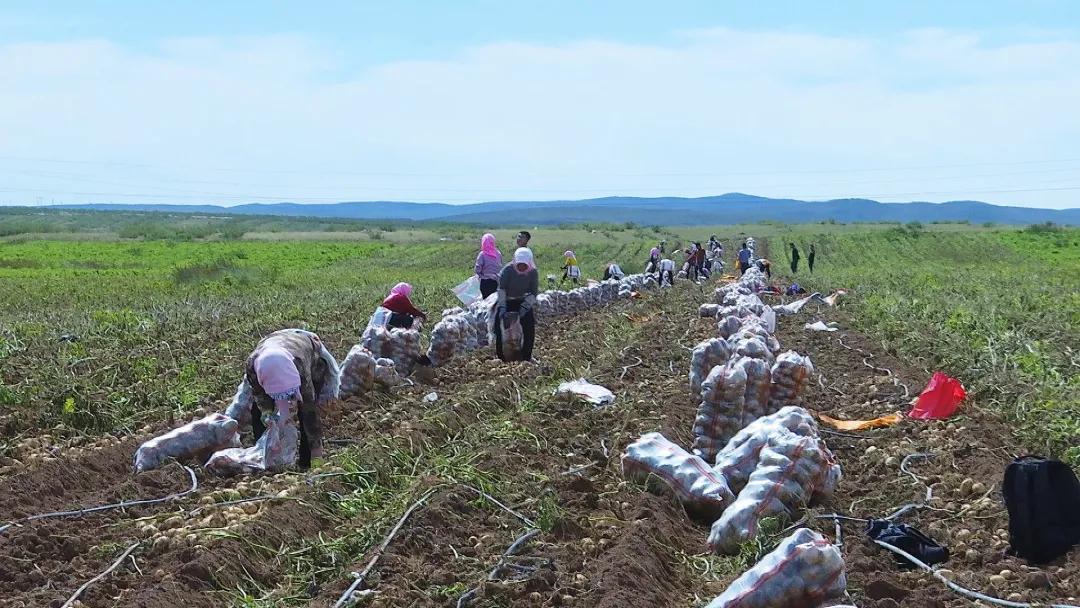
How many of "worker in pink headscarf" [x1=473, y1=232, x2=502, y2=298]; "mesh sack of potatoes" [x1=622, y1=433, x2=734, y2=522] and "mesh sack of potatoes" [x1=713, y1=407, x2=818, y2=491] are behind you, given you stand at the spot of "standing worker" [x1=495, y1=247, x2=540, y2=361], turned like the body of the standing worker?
1

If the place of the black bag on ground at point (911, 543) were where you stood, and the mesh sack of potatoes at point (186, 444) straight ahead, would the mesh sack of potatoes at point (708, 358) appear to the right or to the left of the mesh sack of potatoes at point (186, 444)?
right

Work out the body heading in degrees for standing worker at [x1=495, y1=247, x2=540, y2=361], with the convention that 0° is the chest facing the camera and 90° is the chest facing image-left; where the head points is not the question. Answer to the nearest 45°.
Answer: approximately 0°

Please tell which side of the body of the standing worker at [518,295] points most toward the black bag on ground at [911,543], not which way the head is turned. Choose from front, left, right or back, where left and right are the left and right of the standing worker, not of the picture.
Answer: front

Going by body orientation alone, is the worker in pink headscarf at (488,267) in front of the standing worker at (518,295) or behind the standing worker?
behind

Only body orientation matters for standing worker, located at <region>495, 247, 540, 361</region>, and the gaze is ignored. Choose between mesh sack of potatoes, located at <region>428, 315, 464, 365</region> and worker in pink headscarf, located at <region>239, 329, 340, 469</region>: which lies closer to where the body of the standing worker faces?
the worker in pink headscarf

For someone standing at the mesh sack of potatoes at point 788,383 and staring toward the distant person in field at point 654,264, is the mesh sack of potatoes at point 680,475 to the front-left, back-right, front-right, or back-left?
back-left

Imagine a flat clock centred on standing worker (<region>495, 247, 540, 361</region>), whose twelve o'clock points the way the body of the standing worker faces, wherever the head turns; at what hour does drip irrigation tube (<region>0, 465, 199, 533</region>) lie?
The drip irrigation tube is roughly at 1 o'clock from the standing worker.

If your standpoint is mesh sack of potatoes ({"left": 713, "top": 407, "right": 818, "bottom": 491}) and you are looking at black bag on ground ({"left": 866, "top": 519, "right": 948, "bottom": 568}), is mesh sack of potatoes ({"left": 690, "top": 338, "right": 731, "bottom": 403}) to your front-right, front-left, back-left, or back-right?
back-left

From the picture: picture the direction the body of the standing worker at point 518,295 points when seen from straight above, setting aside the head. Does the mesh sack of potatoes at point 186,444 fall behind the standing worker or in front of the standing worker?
in front

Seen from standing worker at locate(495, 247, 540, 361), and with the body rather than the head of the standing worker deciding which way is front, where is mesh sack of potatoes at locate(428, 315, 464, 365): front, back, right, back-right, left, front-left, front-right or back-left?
right
